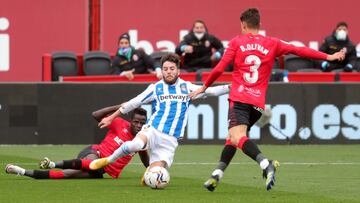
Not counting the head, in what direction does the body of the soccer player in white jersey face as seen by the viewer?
toward the camera

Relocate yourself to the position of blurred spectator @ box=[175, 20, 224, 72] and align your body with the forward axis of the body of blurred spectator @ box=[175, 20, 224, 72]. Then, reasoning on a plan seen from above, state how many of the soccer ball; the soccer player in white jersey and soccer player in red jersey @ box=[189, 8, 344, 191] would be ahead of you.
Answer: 3

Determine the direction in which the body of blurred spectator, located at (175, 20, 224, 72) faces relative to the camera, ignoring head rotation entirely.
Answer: toward the camera

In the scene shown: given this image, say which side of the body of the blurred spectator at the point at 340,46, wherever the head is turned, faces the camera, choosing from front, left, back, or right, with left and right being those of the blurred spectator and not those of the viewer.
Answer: front

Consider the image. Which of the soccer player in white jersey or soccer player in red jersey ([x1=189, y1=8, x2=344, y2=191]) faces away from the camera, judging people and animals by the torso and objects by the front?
the soccer player in red jersey

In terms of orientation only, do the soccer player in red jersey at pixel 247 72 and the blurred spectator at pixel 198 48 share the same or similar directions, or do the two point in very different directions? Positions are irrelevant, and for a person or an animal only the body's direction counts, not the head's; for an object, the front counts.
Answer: very different directions

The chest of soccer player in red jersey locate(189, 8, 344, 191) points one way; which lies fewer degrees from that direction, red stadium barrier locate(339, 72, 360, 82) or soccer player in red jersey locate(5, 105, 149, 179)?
the red stadium barrier

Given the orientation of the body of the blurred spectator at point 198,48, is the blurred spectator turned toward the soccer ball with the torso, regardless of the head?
yes

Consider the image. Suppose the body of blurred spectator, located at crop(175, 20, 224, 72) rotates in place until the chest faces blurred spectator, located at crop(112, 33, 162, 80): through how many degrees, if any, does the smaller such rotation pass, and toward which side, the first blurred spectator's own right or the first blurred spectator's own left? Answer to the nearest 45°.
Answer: approximately 90° to the first blurred spectator's own right

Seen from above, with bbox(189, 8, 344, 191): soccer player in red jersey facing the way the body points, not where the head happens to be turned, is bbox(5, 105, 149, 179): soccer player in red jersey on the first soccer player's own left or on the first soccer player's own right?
on the first soccer player's own left

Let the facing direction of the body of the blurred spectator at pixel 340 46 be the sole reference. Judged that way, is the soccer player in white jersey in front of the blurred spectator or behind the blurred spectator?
in front

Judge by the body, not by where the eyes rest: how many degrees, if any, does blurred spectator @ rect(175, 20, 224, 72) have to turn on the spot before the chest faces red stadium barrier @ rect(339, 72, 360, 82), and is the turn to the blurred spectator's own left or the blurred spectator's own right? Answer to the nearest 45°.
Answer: approximately 90° to the blurred spectator's own left
